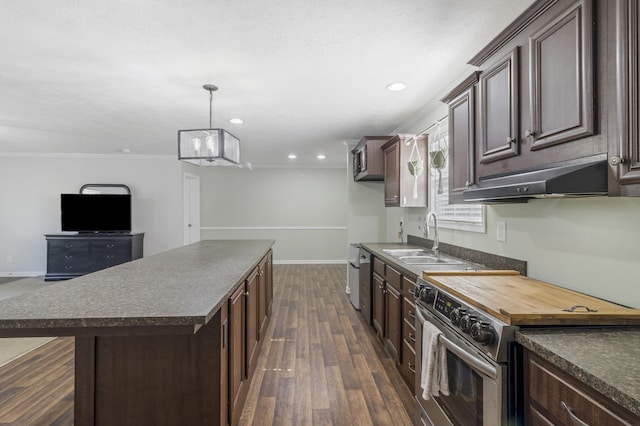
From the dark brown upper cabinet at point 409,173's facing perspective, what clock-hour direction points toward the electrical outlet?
The electrical outlet is roughly at 8 o'clock from the dark brown upper cabinet.

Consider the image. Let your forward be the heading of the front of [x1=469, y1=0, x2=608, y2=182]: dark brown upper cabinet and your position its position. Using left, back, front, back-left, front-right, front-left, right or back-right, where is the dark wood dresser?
front-right

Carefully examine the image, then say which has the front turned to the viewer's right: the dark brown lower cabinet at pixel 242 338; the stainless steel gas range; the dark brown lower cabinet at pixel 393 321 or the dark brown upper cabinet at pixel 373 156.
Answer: the dark brown lower cabinet at pixel 242 338

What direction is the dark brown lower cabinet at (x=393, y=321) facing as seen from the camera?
to the viewer's left

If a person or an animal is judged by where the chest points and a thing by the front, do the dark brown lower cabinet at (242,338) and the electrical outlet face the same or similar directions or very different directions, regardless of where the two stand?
very different directions

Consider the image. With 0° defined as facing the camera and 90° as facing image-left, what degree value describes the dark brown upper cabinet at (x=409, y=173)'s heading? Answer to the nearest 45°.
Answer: approximately 90°

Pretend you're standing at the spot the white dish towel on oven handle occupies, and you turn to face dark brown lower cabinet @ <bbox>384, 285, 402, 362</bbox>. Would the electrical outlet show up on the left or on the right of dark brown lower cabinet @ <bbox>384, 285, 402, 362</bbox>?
right

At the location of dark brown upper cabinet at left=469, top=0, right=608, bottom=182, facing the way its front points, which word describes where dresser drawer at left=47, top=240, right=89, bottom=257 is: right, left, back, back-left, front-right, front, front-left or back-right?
front-right

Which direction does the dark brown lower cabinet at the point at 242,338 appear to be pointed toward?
to the viewer's right

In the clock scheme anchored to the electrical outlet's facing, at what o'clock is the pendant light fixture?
The pendant light fixture is roughly at 1 o'clock from the electrical outlet.

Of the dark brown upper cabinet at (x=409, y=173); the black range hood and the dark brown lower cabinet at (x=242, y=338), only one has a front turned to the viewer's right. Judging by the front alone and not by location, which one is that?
the dark brown lower cabinet

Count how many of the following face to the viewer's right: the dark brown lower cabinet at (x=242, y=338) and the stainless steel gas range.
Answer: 1
